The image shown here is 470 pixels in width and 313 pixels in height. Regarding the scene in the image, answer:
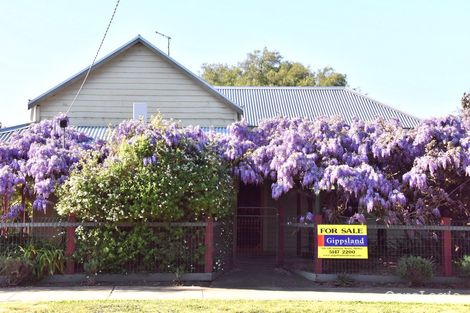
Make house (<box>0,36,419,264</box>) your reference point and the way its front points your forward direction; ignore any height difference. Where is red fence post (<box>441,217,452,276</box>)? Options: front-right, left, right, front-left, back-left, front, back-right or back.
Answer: front-left

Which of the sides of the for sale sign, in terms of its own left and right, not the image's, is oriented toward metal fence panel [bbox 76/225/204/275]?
right

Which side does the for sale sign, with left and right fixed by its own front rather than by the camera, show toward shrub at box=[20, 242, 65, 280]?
right

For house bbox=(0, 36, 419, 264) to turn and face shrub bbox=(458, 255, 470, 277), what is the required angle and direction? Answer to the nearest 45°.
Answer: approximately 45° to its left

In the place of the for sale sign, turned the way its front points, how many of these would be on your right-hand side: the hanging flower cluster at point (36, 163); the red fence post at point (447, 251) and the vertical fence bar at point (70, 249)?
2

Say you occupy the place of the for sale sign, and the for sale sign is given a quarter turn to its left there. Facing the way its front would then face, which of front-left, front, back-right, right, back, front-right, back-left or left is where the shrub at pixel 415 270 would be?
front

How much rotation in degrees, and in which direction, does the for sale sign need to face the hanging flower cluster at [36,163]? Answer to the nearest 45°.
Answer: approximately 90° to its right

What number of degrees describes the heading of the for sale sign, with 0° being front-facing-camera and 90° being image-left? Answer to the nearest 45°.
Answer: approximately 0°

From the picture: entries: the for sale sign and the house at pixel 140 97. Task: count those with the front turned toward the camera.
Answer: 2

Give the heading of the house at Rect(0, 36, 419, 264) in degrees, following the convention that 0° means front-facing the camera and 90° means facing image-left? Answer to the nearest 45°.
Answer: approximately 0°

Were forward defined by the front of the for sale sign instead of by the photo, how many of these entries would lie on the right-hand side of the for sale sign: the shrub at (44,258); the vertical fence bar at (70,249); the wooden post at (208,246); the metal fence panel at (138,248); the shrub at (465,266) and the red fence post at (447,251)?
4

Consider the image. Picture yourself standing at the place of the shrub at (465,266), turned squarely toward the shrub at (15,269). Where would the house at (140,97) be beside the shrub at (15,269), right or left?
right

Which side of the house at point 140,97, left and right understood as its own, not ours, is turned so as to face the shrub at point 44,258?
front

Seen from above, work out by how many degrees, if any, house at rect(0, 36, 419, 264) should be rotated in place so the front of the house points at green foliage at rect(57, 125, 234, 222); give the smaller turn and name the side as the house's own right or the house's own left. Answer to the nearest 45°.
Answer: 0° — it already faces it

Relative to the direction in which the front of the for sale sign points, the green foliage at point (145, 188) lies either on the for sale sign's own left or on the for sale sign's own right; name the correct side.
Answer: on the for sale sign's own right
